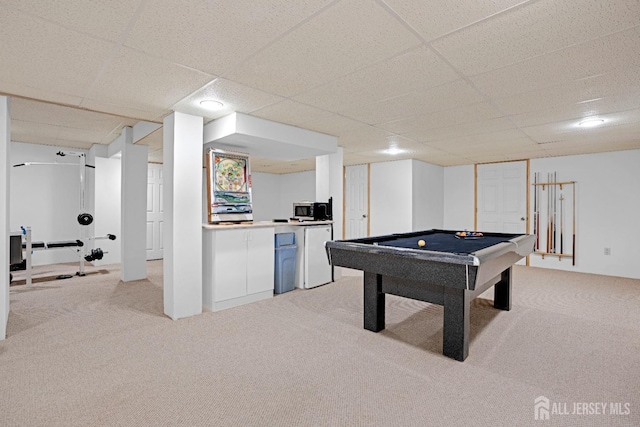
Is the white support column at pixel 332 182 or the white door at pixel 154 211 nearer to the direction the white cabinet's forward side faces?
the white support column

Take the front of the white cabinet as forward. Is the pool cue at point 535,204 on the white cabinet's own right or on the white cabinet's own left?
on the white cabinet's own left

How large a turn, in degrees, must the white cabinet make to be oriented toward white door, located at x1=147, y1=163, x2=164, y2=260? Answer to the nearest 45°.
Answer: approximately 180°

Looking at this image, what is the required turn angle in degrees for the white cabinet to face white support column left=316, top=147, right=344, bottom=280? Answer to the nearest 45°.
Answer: approximately 90° to its left

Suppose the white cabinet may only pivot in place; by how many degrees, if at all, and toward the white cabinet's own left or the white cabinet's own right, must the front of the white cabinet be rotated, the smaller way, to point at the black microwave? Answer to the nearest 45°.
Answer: approximately 90° to the white cabinet's own left

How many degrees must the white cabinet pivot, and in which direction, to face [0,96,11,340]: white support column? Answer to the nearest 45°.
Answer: approximately 135° to its right

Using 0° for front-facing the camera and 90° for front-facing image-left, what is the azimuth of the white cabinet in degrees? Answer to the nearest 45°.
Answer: approximately 315°
